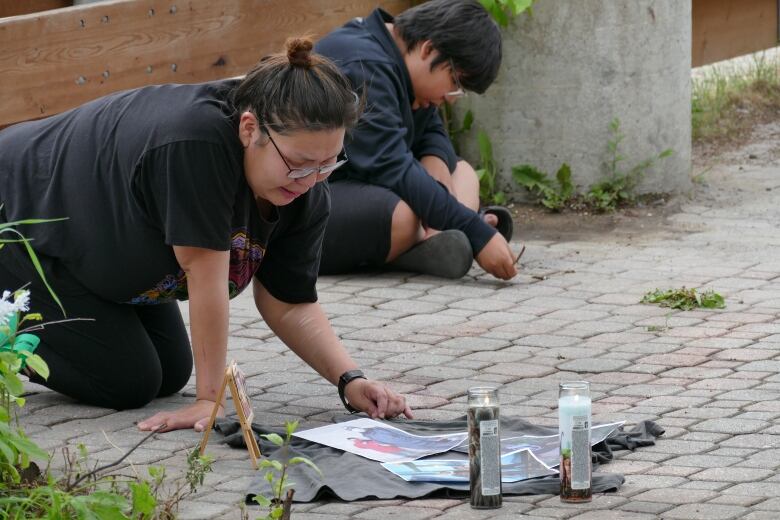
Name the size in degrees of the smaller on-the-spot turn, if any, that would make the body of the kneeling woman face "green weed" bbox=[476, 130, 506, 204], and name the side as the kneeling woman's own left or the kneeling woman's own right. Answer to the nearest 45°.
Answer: approximately 90° to the kneeling woman's own left

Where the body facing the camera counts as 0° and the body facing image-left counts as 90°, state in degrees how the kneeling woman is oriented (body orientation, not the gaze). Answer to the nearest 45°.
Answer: approximately 315°

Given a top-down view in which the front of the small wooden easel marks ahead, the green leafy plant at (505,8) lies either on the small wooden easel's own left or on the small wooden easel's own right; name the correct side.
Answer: on the small wooden easel's own left

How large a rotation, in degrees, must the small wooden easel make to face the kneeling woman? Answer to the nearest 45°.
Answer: approximately 90° to its left

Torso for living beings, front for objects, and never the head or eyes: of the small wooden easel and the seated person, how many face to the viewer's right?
2

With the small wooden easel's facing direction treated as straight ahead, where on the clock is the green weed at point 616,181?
The green weed is roughly at 10 o'clock from the small wooden easel.

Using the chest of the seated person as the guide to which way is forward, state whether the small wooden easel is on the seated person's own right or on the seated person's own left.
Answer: on the seated person's own right

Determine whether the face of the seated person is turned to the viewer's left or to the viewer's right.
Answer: to the viewer's right

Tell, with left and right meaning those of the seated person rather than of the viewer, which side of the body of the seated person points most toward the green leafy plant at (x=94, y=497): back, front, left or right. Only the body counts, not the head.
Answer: right

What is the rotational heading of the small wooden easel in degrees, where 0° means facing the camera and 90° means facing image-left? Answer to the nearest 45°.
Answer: approximately 270°

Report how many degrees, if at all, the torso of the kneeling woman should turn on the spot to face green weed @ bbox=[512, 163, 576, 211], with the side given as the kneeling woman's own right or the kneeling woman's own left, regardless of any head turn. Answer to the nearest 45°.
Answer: approximately 90° to the kneeling woman's own left

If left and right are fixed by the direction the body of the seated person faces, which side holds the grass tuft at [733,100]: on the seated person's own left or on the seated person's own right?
on the seated person's own left

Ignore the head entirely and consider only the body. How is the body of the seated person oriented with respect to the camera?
to the viewer's right
